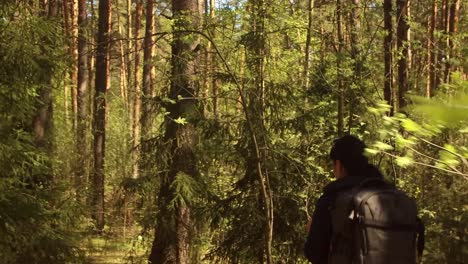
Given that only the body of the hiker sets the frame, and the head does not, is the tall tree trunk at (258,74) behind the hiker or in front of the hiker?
in front

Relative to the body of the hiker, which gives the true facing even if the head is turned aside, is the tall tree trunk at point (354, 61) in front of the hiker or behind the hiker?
in front

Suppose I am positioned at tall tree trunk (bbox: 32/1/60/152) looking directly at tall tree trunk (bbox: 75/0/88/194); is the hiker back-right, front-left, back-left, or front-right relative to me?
back-right

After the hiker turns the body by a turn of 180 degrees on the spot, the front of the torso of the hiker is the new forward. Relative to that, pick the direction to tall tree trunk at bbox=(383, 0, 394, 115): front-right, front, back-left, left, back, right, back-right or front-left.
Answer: back-left

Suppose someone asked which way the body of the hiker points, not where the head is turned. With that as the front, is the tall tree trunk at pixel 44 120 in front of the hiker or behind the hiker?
in front

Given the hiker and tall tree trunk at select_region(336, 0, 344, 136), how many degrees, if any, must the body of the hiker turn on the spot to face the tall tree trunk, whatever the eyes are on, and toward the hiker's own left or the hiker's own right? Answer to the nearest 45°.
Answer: approximately 45° to the hiker's own right

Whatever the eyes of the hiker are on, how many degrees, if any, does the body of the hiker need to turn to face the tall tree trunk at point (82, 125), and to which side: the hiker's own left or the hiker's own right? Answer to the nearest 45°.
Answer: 0° — they already face it

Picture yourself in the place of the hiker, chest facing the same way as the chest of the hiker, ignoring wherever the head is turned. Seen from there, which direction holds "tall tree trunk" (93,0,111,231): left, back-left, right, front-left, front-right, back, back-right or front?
front

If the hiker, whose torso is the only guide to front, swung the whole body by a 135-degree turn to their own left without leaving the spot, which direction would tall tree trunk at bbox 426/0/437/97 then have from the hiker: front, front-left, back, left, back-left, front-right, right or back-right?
back

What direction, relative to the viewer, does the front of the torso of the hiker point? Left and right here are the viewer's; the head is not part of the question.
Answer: facing away from the viewer and to the left of the viewer
